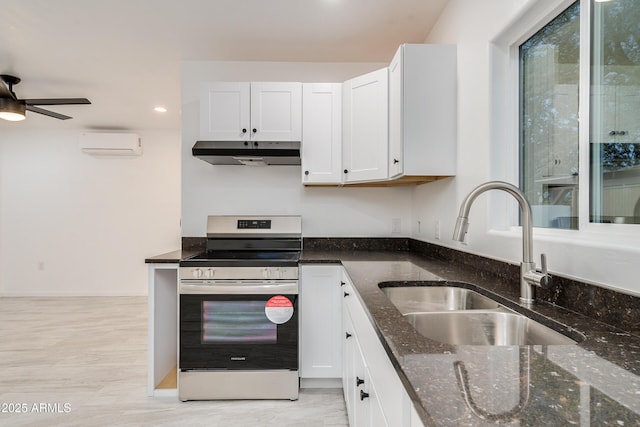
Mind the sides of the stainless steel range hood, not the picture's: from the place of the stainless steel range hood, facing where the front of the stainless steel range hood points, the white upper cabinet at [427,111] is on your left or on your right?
on your left

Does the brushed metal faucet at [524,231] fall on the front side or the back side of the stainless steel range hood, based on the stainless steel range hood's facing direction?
on the front side

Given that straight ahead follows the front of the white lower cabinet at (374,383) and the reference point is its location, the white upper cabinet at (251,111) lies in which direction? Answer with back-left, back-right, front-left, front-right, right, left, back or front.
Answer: front-right

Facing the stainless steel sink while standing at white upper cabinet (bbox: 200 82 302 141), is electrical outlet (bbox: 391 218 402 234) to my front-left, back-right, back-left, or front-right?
front-left

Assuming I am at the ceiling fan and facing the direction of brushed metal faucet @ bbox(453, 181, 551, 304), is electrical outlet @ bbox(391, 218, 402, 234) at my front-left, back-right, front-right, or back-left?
front-left

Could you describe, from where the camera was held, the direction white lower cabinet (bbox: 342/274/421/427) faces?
facing to the left of the viewer

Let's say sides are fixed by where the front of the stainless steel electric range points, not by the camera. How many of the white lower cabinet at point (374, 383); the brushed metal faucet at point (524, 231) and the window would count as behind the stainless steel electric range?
0

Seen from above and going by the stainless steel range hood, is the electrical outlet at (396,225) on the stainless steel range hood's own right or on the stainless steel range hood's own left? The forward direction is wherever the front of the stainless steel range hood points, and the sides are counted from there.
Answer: on the stainless steel range hood's own left

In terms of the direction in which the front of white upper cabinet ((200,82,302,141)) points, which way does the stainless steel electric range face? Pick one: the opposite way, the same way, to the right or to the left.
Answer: the same way

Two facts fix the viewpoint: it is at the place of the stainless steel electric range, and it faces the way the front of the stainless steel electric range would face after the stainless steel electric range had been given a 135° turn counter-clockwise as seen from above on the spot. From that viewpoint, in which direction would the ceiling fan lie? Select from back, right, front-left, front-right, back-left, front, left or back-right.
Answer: left

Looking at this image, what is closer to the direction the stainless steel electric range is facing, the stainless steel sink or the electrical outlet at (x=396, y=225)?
the stainless steel sink

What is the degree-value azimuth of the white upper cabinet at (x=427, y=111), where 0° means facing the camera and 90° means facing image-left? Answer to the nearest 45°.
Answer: approximately 90°

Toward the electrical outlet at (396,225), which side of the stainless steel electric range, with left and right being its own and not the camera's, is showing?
left

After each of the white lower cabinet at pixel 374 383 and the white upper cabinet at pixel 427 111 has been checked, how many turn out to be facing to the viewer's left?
2

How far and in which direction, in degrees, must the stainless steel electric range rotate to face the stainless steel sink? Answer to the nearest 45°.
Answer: approximately 45° to its left

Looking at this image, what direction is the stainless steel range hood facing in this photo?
toward the camera

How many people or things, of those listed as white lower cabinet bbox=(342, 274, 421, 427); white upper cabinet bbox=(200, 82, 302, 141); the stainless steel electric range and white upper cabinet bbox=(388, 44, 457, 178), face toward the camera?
2

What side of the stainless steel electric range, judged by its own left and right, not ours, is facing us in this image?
front
